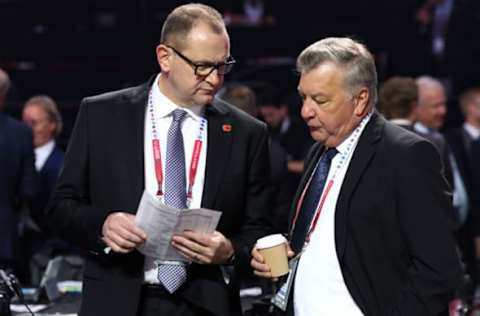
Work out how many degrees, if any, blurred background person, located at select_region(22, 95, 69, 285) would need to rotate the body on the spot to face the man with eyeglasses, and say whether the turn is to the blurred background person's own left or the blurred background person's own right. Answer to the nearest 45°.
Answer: approximately 45° to the blurred background person's own left

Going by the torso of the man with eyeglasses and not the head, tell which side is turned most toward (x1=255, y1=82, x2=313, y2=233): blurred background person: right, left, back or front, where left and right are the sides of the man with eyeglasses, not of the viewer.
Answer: back

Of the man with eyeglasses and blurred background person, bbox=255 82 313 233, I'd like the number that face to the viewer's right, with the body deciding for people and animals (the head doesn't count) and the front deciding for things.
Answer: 0

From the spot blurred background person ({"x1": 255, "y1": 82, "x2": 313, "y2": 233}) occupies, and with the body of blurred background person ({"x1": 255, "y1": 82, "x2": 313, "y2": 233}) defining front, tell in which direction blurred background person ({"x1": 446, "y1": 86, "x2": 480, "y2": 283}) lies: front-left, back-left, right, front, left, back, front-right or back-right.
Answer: back-left

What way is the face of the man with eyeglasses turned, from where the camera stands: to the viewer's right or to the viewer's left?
to the viewer's right

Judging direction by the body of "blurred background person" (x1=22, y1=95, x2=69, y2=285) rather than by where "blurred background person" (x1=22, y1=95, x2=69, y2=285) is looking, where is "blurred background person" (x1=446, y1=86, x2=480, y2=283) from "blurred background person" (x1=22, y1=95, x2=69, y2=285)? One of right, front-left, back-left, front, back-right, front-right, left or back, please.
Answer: back-left

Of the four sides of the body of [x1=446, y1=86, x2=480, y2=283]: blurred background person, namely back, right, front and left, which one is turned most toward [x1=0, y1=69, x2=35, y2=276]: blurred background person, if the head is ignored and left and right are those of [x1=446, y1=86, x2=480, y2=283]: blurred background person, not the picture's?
right

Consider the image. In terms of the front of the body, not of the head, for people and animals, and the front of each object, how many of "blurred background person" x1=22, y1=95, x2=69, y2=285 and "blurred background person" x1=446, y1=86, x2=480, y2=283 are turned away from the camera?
0

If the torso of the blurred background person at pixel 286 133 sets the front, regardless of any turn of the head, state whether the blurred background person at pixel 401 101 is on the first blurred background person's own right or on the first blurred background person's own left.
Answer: on the first blurred background person's own left
